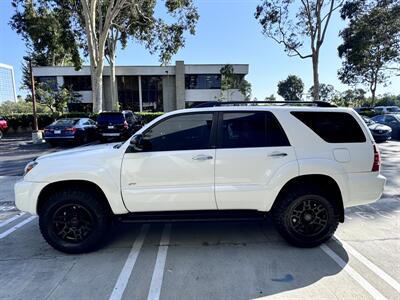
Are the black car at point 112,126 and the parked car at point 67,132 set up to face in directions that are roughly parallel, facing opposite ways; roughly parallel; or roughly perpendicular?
roughly parallel

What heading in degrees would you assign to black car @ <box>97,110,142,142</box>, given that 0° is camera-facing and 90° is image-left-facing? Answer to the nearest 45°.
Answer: approximately 225°

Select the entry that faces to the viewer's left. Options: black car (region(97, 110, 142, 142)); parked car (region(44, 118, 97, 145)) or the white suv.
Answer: the white suv

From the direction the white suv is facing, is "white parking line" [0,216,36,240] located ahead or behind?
ahead

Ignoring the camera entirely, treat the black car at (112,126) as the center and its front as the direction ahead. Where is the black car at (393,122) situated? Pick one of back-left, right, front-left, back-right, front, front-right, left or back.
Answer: front-right

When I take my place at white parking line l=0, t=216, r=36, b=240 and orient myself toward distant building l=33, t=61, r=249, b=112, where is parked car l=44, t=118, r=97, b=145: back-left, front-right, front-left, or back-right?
front-left

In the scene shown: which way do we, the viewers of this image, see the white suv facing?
facing to the left of the viewer

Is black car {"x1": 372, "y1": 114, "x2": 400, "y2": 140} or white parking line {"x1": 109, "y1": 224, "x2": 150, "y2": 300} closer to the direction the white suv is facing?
the white parking line

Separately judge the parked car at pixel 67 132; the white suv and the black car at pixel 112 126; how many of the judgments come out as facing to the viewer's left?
1

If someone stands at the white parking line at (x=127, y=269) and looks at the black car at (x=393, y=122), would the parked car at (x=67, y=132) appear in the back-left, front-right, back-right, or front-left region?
front-left

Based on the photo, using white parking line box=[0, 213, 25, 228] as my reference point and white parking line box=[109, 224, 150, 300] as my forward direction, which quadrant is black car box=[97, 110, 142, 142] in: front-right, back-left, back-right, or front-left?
back-left

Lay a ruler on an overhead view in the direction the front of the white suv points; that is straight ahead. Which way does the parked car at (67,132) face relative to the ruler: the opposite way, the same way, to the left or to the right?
to the right

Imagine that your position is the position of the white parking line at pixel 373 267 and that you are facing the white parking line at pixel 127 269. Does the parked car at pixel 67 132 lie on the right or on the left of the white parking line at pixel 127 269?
right
